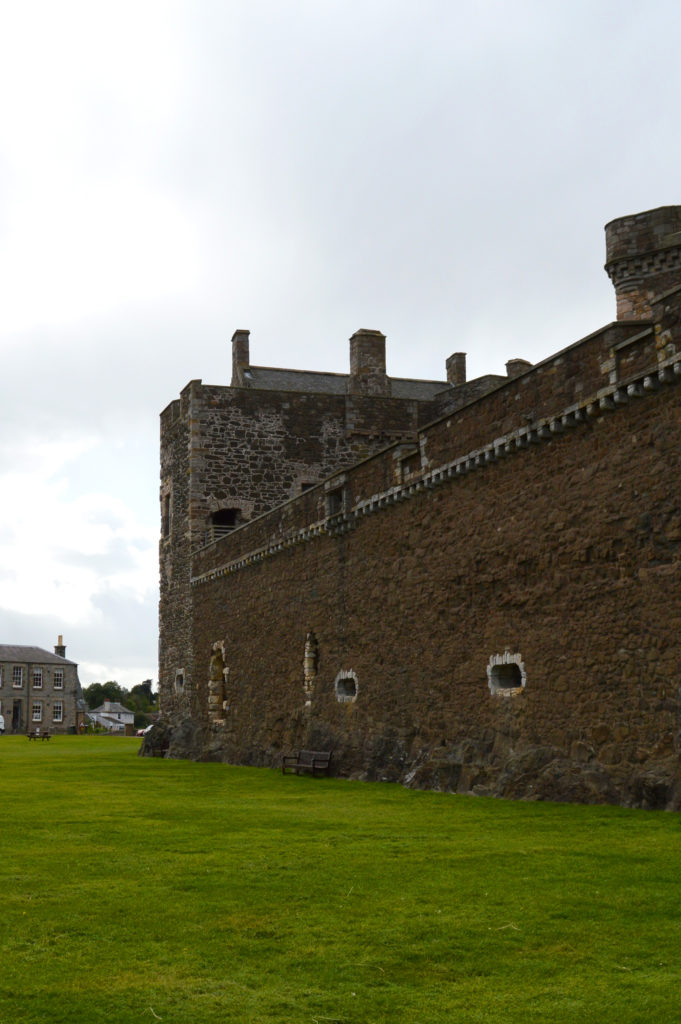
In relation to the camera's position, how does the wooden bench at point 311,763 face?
facing the viewer and to the left of the viewer
